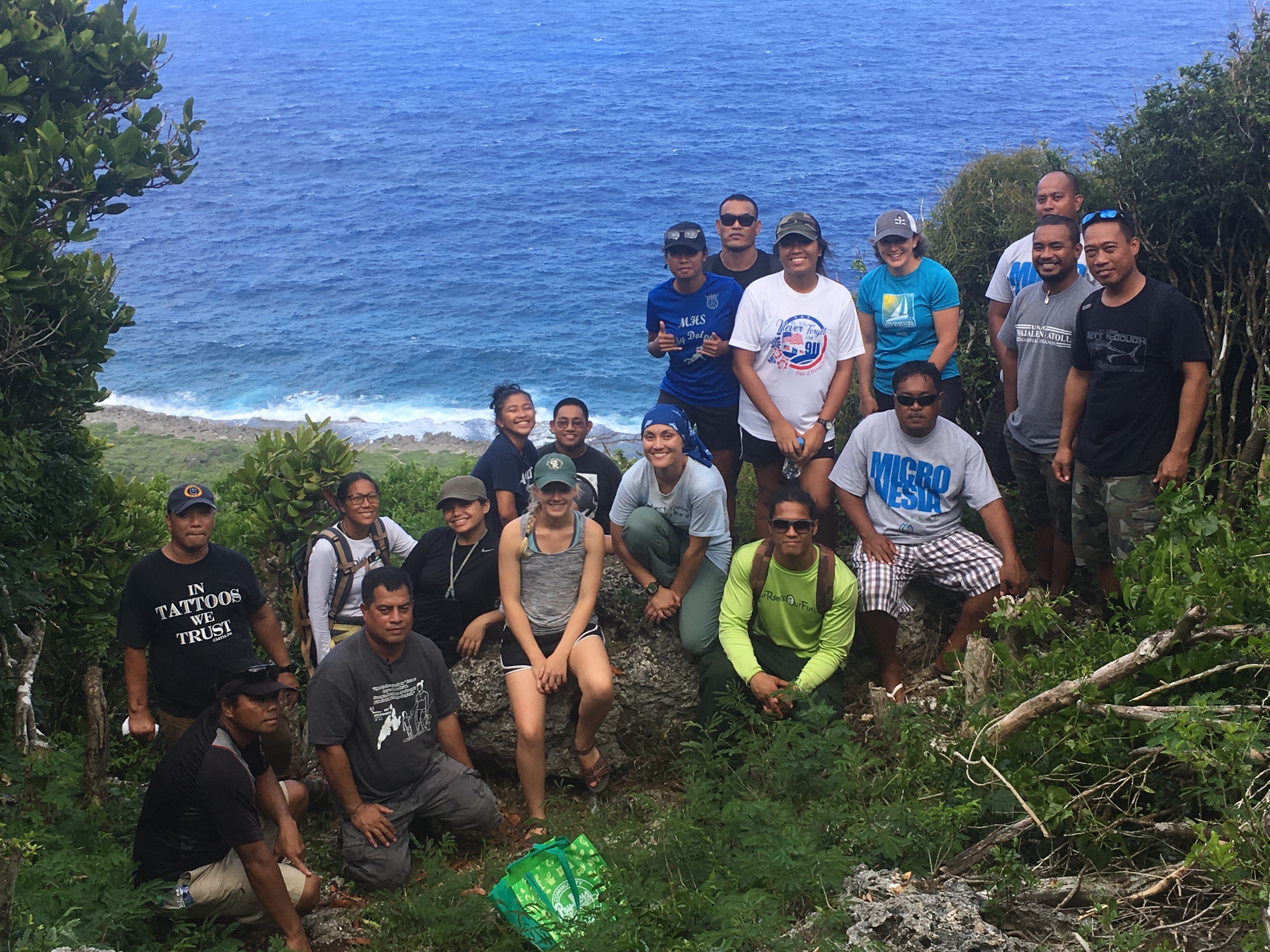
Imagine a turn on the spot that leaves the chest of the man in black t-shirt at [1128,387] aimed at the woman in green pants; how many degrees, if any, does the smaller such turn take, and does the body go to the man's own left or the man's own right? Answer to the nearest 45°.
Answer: approximately 45° to the man's own right

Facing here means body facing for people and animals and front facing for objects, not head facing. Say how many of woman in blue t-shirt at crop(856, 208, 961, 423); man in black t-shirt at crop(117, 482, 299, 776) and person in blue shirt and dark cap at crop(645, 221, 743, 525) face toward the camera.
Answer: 3

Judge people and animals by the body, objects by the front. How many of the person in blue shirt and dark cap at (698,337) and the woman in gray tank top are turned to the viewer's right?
0

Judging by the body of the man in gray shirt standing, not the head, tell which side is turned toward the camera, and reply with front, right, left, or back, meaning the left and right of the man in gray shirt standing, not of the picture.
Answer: front

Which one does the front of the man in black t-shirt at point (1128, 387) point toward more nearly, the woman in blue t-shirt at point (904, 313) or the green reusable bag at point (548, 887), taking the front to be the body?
the green reusable bag

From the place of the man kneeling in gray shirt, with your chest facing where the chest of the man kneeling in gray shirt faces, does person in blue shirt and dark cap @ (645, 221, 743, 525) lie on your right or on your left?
on your left

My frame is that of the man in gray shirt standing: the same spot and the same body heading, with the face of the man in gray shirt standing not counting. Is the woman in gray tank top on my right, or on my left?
on my right

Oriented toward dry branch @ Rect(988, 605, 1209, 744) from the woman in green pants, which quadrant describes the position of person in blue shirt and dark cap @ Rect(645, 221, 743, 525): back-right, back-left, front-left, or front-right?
back-left

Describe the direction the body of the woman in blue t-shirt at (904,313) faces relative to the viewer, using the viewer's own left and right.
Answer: facing the viewer
